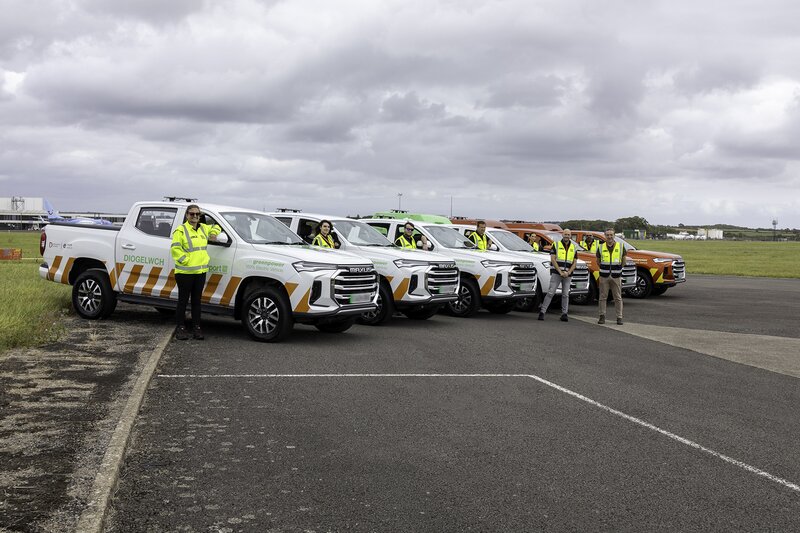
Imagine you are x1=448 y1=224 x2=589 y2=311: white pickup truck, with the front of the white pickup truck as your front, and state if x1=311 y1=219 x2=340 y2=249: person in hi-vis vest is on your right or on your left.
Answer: on your right

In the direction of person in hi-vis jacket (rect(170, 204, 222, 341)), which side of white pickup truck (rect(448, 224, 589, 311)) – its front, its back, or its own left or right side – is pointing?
right

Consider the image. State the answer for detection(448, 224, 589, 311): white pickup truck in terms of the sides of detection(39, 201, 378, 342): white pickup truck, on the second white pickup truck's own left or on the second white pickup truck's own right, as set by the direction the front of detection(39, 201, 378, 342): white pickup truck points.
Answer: on the second white pickup truck's own left

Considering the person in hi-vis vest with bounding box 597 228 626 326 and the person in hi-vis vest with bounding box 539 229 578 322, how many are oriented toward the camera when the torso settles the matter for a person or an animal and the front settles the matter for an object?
2

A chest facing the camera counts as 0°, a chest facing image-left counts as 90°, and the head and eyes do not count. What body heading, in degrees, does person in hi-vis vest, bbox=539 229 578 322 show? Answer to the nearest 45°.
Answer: approximately 0°

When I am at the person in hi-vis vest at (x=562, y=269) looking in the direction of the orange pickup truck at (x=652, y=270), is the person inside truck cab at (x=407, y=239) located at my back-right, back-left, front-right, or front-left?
back-left

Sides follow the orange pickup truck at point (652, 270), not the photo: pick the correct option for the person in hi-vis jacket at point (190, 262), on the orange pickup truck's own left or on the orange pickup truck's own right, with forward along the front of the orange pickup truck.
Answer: on the orange pickup truck's own right

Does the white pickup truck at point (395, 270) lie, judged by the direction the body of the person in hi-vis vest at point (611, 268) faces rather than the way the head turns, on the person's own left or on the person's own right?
on the person's own right

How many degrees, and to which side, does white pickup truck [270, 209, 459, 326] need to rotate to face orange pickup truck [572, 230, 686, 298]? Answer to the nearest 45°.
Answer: approximately 90° to its left

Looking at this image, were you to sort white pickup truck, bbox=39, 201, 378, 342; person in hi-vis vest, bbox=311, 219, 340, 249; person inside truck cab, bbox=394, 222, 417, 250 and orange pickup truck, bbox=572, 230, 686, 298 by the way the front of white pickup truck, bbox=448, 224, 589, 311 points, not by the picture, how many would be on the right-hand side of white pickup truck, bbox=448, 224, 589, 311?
3

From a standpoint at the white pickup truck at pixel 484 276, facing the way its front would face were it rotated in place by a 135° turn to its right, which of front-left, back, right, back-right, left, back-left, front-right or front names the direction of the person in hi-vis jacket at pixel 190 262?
front-left
